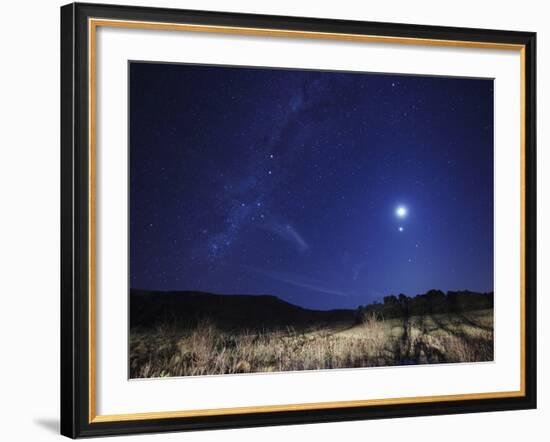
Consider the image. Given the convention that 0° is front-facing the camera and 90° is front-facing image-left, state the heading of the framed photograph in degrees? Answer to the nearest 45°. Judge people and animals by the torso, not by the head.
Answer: approximately 315°
